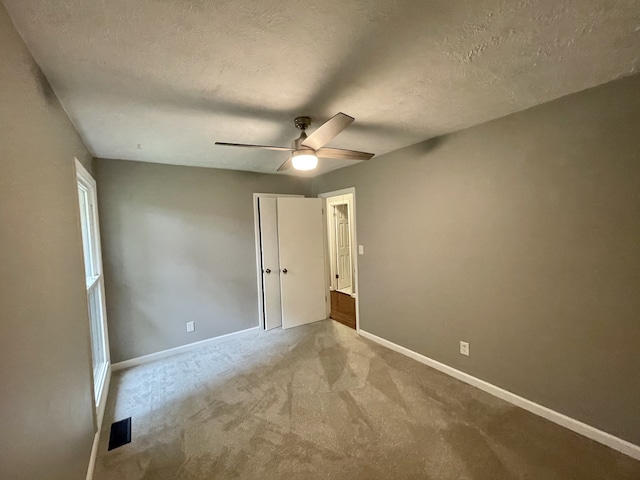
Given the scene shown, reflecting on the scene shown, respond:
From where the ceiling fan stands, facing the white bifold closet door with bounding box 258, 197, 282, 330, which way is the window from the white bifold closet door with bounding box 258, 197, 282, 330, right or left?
left

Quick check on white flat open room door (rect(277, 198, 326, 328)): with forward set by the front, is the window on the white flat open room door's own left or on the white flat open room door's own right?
on the white flat open room door's own right

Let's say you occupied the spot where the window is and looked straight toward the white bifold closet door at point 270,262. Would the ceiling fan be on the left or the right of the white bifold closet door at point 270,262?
right

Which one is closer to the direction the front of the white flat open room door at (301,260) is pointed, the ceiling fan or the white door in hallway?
the ceiling fan

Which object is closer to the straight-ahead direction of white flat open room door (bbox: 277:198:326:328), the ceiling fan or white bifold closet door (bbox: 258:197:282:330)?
the ceiling fan

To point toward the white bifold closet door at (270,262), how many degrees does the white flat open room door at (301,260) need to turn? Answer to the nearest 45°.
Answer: approximately 135° to its right

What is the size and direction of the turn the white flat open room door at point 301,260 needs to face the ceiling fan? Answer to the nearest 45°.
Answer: approximately 45° to its right

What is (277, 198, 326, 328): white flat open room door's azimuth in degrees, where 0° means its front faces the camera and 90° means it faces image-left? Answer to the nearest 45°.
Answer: approximately 315°
